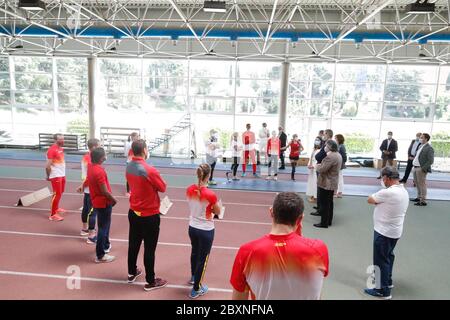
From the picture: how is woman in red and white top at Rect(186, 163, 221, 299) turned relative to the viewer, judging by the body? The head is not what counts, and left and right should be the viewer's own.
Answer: facing away from the viewer and to the right of the viewer

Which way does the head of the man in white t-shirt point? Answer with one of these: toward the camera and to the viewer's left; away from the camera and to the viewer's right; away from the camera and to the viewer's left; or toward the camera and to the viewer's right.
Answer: away from the camera and to the viewer's left

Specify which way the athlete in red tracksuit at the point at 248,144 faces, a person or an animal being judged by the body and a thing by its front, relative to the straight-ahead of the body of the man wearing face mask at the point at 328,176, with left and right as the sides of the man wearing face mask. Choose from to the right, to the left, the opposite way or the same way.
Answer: to the left

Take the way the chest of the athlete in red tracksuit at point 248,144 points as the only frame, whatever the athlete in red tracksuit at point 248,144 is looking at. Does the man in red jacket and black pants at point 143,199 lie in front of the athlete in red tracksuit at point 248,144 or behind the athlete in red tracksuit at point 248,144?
in front

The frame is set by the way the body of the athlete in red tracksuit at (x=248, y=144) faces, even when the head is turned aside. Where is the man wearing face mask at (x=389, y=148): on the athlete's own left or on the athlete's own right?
on the athlete's own left

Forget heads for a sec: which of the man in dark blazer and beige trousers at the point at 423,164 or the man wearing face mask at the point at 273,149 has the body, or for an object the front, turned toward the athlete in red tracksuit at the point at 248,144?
the man in dark blazer and beige trousers

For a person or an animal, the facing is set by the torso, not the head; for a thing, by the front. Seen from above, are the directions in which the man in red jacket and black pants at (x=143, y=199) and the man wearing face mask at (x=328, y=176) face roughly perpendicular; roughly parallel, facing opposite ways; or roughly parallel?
roughly perpendicular

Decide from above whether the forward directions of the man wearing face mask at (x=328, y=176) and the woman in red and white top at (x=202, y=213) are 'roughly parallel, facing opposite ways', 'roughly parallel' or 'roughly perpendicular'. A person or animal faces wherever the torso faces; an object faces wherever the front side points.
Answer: roughly perpendicular

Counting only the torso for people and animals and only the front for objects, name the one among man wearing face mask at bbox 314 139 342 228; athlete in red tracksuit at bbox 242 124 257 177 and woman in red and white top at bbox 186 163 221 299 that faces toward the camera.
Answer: the athlete in red tracksuit

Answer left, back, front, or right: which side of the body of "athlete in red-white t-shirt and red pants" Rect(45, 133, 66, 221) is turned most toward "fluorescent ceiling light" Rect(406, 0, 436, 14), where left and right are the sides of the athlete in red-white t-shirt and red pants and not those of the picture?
front

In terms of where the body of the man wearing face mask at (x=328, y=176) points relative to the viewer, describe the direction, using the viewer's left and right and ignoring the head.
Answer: facing to the left of the viewer

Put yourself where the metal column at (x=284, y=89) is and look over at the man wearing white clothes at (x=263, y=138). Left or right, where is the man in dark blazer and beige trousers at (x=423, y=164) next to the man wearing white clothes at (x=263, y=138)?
left

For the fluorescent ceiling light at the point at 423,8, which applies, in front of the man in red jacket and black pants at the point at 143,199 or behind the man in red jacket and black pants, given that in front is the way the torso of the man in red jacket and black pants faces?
in front

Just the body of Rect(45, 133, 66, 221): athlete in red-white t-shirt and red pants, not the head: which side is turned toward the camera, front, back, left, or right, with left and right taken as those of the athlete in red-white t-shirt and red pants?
right
